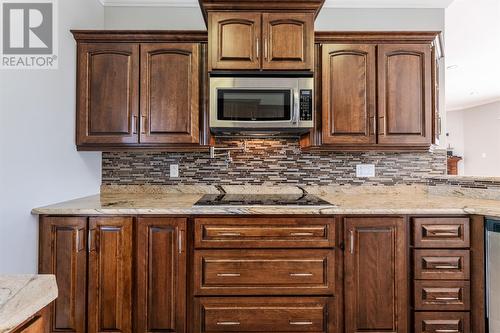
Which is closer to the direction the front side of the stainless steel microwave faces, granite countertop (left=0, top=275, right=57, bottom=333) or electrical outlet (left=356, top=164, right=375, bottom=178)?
the granite countertop

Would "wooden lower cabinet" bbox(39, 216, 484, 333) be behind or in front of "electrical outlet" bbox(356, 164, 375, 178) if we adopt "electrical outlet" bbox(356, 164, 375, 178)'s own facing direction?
in front

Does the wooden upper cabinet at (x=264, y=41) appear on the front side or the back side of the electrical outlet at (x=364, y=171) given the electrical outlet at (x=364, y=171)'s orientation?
on the front side

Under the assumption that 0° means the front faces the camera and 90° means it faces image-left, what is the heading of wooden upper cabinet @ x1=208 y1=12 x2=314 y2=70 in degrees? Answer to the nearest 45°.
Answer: approximately 0°

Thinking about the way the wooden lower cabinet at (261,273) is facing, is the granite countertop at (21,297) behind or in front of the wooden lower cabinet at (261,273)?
in front

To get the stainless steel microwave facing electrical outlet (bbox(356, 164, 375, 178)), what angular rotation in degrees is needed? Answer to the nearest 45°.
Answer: approximately 135° to its left

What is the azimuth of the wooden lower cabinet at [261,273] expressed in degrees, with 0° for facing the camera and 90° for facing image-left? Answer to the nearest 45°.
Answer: approximately 0°
